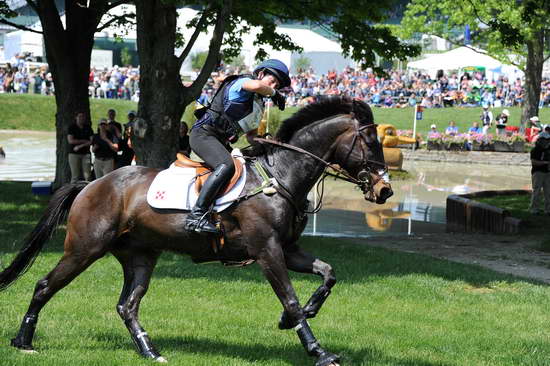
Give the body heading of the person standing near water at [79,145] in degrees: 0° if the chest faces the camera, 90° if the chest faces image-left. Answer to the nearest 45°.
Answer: approximately 0°

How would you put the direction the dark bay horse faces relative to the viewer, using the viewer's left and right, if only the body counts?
facing to the right of the viewer

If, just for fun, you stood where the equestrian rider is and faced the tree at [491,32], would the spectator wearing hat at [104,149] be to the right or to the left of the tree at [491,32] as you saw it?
left

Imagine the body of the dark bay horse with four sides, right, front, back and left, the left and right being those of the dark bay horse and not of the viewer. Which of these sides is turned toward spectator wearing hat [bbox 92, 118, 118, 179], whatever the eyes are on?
left

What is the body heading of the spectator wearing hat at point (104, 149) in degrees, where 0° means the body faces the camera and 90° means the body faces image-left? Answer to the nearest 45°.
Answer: approximately 0°

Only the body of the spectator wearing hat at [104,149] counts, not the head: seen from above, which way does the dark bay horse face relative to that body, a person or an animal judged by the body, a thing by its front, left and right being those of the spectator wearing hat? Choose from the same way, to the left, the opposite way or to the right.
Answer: to the left

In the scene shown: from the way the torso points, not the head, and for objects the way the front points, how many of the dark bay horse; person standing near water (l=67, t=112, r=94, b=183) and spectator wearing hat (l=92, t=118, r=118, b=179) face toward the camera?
2

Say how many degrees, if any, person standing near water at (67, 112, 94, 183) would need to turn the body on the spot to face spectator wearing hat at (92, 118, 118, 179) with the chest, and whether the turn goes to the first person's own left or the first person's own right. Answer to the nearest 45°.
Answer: approximately 45° to the first person's own left

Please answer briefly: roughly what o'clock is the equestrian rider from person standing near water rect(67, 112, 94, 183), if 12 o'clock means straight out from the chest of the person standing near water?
The equestrian rider is roughly at 12 o'clock from the person standing near water.
